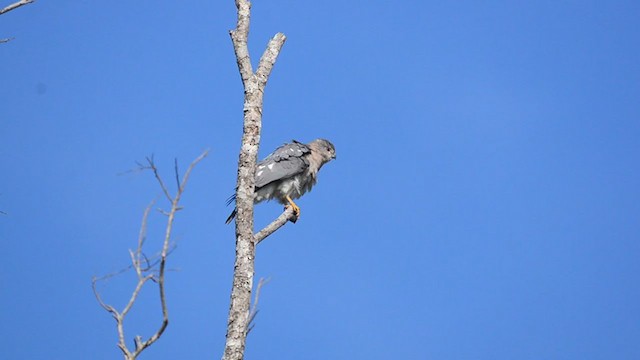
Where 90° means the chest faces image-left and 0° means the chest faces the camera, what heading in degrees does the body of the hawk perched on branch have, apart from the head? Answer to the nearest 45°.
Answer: approximately 270°
